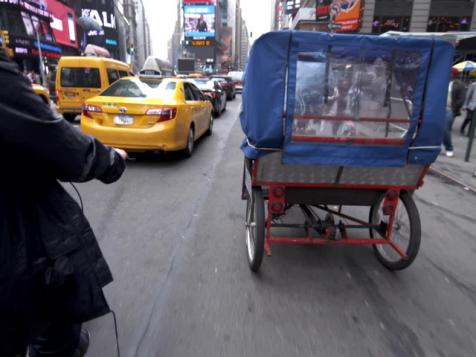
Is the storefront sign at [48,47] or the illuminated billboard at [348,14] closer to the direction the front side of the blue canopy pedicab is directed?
the illuminated billboard

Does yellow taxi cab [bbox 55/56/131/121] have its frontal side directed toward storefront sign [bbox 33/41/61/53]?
no

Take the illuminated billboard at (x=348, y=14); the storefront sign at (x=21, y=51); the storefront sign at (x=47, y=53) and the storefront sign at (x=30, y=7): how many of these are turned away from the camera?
0

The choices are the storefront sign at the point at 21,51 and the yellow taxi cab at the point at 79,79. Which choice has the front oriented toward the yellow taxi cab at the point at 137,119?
the storefront sign

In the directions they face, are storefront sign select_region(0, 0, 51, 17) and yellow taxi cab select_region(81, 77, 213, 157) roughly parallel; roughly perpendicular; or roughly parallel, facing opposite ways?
roughly perpendicular

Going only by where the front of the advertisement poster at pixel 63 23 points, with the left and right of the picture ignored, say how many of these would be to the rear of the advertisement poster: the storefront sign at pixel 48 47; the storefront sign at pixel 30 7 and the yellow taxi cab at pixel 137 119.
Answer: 0

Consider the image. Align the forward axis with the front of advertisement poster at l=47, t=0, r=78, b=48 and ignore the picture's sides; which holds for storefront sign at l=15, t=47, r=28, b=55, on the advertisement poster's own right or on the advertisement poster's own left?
on the advertisement poster's own right

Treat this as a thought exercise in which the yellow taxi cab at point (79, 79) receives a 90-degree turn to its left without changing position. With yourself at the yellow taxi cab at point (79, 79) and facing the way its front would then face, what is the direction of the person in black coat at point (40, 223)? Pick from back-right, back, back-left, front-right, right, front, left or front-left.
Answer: back-left

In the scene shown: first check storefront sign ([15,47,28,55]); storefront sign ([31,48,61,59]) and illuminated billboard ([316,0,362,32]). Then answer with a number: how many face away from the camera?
0

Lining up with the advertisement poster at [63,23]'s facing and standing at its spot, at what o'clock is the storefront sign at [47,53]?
The storefront sign is roughly at 2 o'clock from the advertisement poster.

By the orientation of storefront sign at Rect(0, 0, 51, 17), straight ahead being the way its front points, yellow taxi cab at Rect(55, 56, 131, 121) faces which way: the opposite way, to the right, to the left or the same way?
to the left

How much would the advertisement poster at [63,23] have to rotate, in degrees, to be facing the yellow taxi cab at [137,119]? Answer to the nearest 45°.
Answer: approximately 45° to its right

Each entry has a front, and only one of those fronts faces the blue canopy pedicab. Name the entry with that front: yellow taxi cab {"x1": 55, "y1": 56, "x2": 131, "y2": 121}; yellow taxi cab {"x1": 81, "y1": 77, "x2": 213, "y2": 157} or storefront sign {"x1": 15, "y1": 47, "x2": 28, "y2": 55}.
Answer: the storefront sign

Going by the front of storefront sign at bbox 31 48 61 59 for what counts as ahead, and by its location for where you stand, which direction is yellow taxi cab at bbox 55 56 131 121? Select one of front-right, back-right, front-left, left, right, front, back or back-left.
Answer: front-right

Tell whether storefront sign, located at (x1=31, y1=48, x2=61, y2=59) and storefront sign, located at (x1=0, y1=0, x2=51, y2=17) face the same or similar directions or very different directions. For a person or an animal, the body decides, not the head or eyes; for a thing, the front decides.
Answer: same or similar directions

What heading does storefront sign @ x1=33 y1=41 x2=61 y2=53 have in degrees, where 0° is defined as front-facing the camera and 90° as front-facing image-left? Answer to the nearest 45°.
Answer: approximately 315°

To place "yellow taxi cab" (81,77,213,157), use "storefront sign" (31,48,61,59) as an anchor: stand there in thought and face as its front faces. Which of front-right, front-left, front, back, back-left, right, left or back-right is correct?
front-right

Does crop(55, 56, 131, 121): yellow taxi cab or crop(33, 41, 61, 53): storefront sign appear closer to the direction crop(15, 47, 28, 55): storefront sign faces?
the yellow taxi cab
